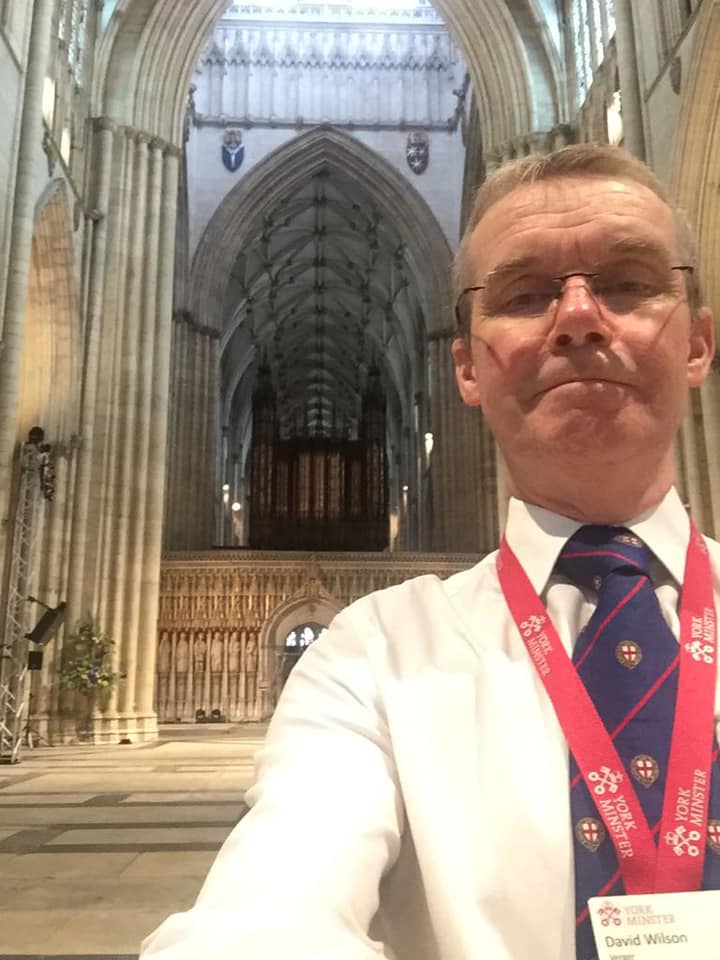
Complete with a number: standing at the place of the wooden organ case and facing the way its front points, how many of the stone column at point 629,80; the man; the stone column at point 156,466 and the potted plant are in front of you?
4

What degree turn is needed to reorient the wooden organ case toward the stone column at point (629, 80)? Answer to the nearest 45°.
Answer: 0° — it already faces it

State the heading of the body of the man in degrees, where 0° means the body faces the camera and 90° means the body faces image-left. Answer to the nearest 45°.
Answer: approximately 0°

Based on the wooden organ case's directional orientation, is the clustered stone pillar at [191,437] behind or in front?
in front

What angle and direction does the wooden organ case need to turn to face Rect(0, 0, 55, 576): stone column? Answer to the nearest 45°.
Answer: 0° — it already faces it

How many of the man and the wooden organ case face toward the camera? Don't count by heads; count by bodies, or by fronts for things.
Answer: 2
